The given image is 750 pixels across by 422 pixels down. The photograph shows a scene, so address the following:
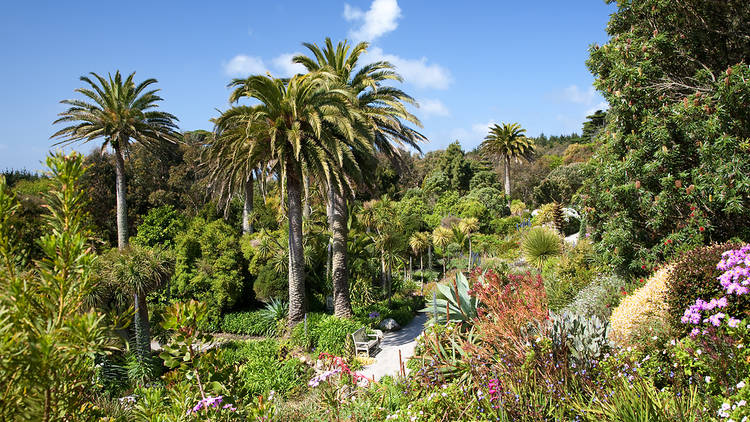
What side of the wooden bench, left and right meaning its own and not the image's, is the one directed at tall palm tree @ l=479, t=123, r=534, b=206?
left

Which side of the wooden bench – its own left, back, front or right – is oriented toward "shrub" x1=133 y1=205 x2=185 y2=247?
back

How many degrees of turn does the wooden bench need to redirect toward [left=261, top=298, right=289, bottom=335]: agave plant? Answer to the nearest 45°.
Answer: approximately 180°

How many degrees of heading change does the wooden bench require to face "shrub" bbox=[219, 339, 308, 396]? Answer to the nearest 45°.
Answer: approximately 90° to its right

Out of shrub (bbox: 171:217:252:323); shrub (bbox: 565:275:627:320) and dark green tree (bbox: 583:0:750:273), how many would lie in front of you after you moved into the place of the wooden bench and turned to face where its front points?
2

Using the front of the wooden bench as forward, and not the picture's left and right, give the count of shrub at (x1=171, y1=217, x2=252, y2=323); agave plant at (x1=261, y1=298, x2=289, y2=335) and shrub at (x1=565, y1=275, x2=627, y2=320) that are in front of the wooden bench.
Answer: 1

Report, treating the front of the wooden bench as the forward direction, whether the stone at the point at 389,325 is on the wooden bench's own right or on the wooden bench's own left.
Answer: on the wooden bench's own left

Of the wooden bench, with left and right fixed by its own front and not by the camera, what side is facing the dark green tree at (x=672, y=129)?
front

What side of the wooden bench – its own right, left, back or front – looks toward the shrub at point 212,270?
back

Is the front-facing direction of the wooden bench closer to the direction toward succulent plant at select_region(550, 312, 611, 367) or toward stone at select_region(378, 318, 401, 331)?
the succulent plant

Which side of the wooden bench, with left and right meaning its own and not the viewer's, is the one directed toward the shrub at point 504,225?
left

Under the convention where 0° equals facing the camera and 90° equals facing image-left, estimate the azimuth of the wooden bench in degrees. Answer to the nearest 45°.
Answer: approximately 315°
